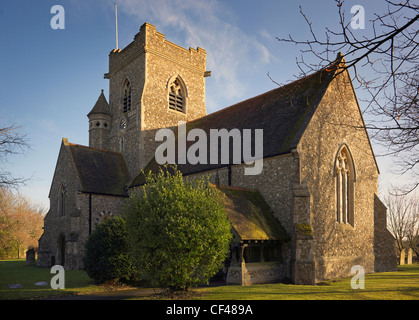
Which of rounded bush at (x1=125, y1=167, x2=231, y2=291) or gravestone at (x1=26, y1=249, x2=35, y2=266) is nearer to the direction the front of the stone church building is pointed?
the rounded bush
